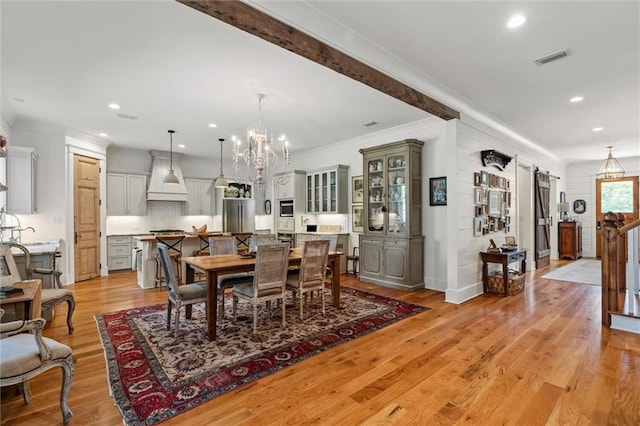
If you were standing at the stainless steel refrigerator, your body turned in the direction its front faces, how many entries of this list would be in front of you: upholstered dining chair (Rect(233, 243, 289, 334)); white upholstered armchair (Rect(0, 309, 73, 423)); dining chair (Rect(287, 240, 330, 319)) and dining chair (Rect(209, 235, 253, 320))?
4

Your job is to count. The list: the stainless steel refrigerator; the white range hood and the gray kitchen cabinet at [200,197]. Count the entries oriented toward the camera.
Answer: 3

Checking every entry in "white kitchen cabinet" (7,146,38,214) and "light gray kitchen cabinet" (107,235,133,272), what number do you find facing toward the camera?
1

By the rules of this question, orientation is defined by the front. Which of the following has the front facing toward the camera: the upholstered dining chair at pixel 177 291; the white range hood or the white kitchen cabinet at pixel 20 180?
the white range hood

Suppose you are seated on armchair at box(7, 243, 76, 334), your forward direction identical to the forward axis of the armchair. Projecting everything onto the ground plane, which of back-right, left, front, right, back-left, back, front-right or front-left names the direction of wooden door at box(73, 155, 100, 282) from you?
back-left

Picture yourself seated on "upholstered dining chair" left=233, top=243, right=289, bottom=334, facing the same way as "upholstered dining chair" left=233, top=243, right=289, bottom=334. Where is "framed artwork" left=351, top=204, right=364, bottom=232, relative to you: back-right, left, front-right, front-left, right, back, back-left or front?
right

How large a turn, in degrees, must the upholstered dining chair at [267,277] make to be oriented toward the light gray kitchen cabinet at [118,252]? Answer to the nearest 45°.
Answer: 0° — it already faces it

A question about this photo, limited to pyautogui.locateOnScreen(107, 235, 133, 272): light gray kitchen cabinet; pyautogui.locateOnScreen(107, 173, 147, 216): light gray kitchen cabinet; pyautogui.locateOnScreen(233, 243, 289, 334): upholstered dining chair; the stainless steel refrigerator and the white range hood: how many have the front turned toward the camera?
4

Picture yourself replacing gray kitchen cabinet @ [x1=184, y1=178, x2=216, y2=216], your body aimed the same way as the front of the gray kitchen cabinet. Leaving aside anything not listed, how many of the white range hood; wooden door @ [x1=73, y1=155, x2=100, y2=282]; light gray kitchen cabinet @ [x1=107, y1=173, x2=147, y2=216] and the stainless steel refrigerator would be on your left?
1

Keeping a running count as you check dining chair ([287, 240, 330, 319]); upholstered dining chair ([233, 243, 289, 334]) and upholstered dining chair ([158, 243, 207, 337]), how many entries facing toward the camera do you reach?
0

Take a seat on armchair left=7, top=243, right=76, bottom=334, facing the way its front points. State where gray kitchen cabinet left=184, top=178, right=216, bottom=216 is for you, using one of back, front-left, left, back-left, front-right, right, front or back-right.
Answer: left

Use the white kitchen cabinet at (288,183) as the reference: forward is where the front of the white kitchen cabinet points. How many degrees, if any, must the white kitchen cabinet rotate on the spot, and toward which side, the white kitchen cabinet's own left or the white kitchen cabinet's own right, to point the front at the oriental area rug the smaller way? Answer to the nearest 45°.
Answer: approximately 45° to the white kitchen cabinet's own left

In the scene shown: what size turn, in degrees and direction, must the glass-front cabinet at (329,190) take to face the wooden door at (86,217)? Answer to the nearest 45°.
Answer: approximately 45° to its right

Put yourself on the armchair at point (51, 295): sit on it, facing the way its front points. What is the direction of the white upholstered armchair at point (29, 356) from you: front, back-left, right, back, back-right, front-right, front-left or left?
front-right

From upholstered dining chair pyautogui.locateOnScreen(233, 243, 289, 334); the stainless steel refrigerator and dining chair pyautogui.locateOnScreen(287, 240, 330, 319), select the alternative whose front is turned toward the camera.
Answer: the stainless steel refrigerator
